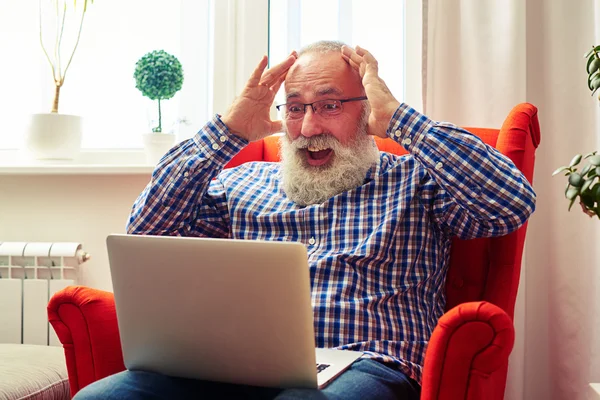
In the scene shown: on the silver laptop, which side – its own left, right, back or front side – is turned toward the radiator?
left

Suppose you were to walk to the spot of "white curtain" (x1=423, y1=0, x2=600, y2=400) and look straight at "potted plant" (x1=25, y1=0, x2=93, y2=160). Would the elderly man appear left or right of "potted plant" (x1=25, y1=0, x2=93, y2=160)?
left

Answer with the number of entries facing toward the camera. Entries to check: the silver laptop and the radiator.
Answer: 1

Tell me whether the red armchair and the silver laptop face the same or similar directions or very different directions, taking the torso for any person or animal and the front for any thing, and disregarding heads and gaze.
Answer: very different directions

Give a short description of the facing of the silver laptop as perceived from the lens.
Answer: facing away from the viewer and to the right of the viewer

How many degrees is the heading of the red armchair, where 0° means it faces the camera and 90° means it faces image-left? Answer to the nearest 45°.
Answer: approximately 45°

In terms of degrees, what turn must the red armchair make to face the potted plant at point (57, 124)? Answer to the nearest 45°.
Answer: approximately 90° to its right

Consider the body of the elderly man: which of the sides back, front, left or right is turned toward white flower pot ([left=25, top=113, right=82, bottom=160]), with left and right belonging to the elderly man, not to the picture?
right
